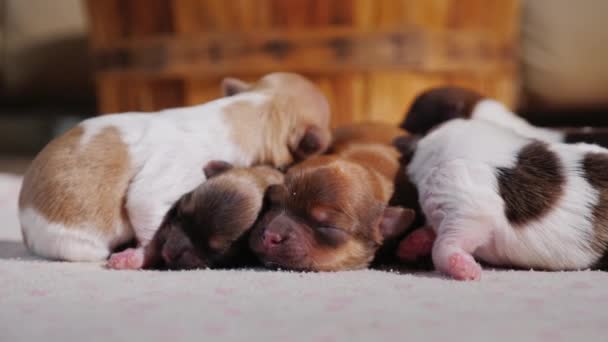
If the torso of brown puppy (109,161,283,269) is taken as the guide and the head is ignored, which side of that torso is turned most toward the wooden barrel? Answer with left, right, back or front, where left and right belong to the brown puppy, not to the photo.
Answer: back

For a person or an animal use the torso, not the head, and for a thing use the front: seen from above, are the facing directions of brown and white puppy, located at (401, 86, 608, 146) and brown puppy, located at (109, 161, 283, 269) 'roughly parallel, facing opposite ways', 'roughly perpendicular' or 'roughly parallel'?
roughly perpendicular

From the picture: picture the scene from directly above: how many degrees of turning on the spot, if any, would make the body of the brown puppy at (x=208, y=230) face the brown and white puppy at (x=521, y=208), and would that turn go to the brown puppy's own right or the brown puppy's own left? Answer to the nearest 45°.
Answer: approximately 135° to the brown puppy's own left

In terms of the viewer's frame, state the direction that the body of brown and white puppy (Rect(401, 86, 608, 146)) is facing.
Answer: to the viewer's left

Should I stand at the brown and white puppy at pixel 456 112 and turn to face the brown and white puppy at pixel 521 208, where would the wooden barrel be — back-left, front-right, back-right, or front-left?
back-right

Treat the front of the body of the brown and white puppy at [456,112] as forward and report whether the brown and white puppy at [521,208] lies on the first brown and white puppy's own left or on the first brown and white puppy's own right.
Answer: on the first brown and white puppy's own left

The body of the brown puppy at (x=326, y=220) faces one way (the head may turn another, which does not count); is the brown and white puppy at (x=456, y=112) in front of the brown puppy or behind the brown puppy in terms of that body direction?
behind
